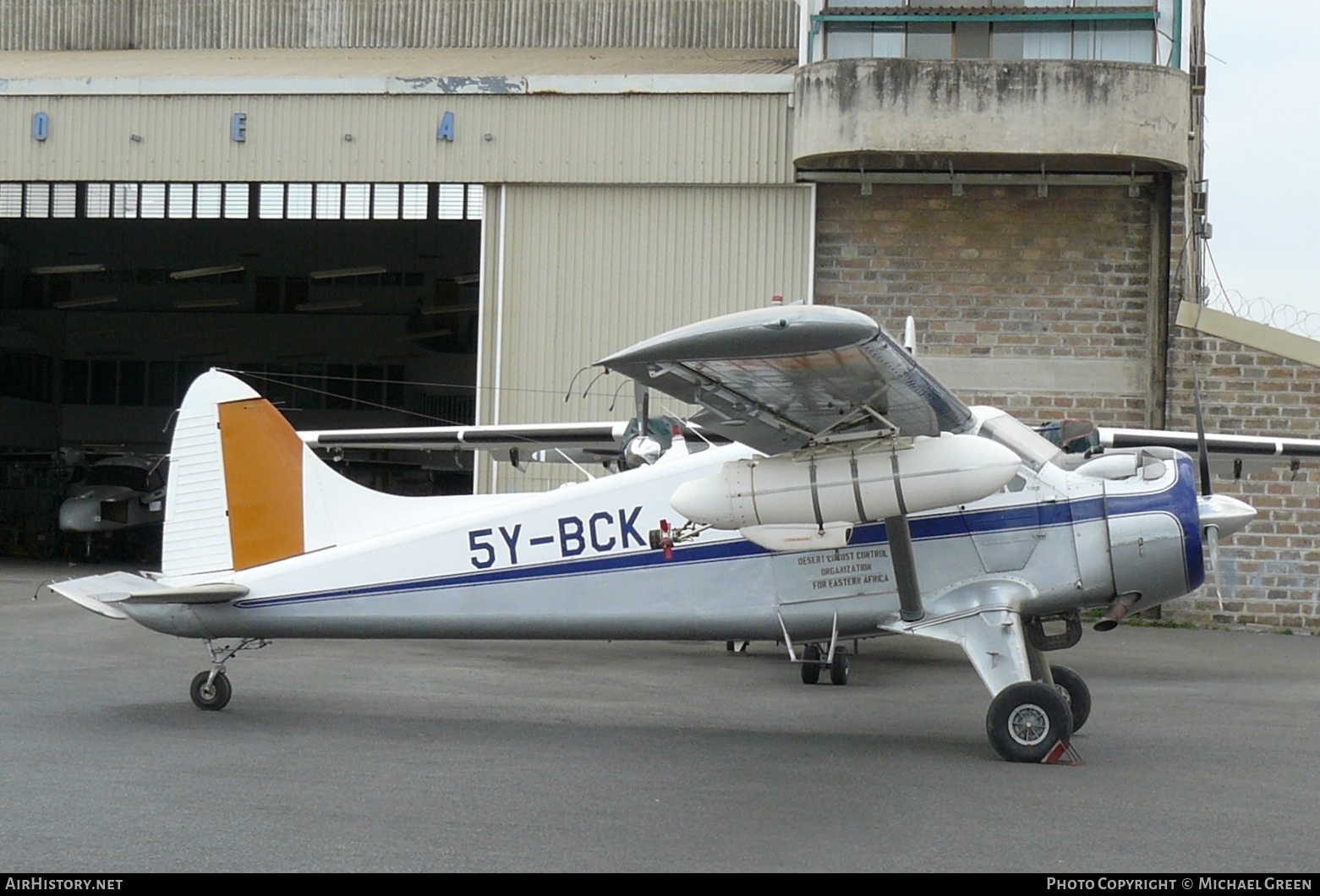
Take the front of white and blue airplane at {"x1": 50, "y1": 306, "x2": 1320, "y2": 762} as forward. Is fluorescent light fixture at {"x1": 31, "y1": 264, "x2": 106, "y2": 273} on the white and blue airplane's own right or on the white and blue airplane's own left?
on the white and blue airplane's own left

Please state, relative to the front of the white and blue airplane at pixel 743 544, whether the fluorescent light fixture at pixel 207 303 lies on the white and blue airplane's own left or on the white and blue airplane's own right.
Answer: on the white and blue airplane's own left

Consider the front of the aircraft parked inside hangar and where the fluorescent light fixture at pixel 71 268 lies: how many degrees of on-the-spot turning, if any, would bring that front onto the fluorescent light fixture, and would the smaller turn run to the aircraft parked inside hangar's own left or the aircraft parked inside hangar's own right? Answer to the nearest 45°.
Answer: approximately 135° to the aircraft parked inside hangar's own right

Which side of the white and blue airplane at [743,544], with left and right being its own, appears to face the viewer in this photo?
right

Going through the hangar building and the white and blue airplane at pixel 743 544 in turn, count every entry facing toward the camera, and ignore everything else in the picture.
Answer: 1

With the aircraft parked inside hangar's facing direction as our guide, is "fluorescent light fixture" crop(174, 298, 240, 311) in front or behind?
behind

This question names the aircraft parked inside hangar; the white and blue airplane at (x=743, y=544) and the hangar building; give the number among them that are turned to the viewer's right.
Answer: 1
